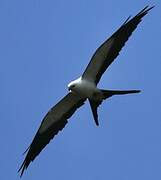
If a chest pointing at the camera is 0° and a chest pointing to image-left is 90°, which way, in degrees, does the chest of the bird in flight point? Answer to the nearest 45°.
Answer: approximately 90°
